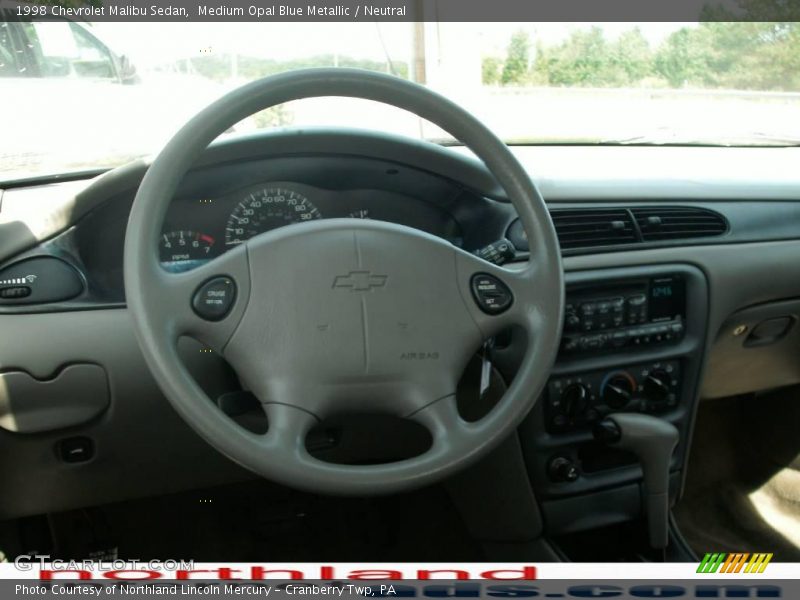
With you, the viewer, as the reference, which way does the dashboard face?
facing the viewer
